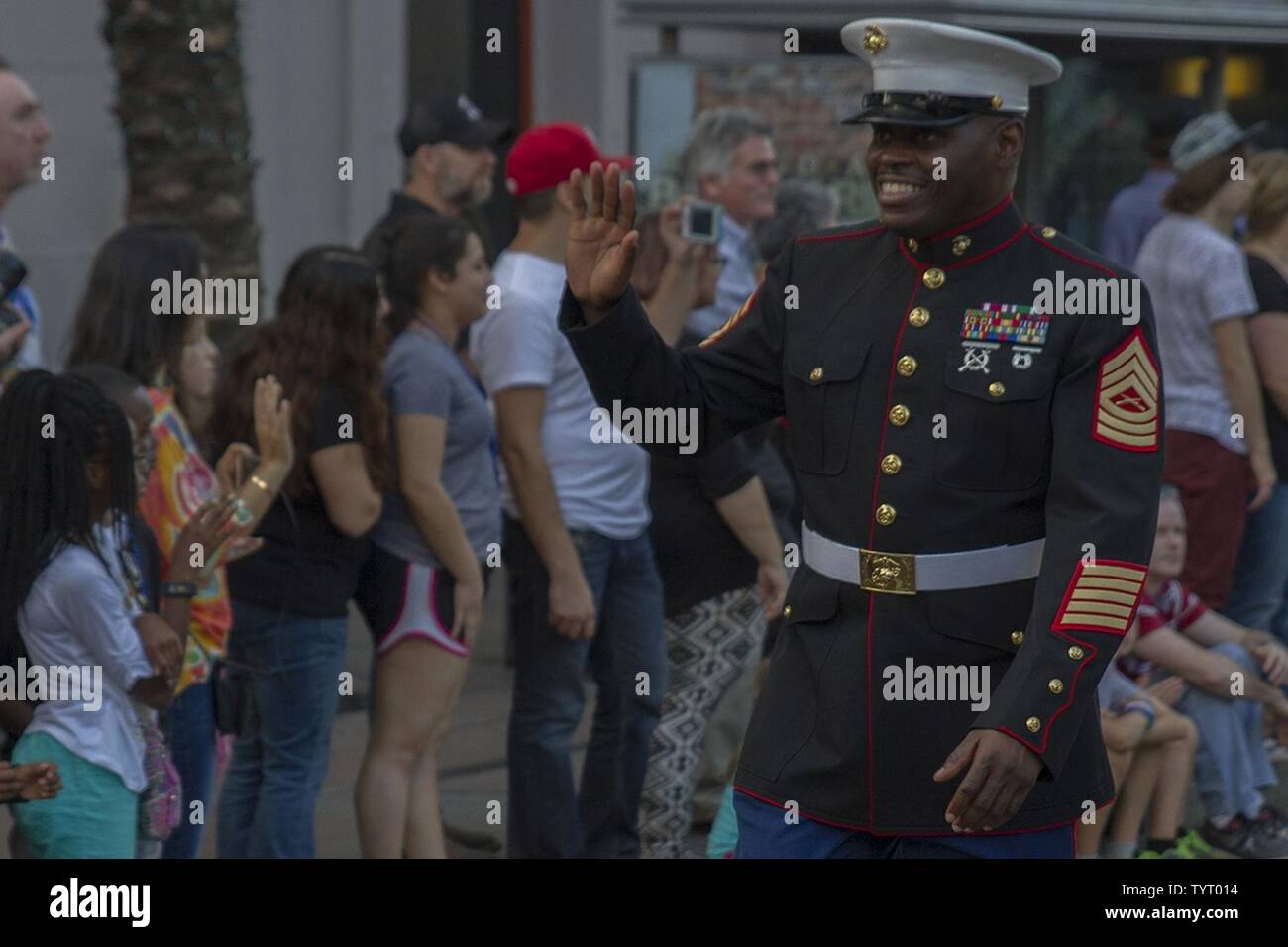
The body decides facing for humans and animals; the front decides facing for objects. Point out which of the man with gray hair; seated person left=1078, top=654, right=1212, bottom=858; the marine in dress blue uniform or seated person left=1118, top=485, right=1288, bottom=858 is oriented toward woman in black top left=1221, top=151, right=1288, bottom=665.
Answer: the man with gray hair

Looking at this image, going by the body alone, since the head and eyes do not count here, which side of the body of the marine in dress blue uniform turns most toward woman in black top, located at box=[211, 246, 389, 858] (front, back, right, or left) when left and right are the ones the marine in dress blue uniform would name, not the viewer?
right

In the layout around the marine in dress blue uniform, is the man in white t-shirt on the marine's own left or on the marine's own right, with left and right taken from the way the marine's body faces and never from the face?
on the marine's own right

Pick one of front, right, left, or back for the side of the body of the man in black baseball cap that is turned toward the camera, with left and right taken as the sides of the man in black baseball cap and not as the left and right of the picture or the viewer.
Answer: right

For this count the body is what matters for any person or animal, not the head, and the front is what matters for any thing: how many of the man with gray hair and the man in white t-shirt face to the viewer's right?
2

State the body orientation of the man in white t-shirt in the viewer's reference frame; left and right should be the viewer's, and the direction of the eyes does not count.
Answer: facing to the right of the viewer

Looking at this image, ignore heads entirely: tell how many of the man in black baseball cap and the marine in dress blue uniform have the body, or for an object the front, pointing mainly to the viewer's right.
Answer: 1
